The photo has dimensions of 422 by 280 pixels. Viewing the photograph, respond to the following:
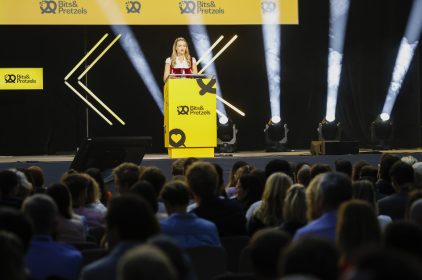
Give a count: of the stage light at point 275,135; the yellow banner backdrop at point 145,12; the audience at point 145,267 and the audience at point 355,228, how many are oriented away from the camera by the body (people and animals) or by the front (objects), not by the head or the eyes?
2

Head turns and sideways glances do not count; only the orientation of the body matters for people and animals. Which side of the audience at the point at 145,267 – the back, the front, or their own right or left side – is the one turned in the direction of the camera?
back

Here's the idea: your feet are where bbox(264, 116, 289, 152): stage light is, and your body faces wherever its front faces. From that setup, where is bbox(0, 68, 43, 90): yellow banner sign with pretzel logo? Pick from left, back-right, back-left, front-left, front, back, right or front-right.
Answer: right

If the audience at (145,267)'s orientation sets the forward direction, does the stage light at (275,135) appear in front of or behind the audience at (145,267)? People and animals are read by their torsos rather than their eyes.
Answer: in front

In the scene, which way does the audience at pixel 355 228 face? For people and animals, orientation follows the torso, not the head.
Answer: away from the camera

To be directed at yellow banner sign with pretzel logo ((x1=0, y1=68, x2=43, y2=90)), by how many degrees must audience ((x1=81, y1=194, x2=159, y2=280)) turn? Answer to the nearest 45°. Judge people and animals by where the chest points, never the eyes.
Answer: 0° — they already face it

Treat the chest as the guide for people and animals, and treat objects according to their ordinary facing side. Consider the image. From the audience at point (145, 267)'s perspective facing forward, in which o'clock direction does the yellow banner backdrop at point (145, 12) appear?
The yellow banner backdrop is roughly at 12 o'clock from the audience.

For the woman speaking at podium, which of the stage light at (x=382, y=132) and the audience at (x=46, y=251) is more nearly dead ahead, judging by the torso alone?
the audience

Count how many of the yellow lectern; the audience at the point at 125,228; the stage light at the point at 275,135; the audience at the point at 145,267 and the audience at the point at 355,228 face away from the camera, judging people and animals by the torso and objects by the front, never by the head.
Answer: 3

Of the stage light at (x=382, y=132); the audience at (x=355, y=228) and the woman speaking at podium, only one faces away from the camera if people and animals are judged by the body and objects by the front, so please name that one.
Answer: the audience

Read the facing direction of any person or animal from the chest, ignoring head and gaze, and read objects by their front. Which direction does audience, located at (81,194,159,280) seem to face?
away from the camera

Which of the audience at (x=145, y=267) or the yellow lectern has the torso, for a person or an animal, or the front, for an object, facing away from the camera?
the audience

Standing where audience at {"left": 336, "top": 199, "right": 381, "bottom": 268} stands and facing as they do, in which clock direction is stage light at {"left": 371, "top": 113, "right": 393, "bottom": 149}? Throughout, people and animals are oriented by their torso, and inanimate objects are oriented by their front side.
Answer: The stage light is roughly at 12 o'clock from the audience.
